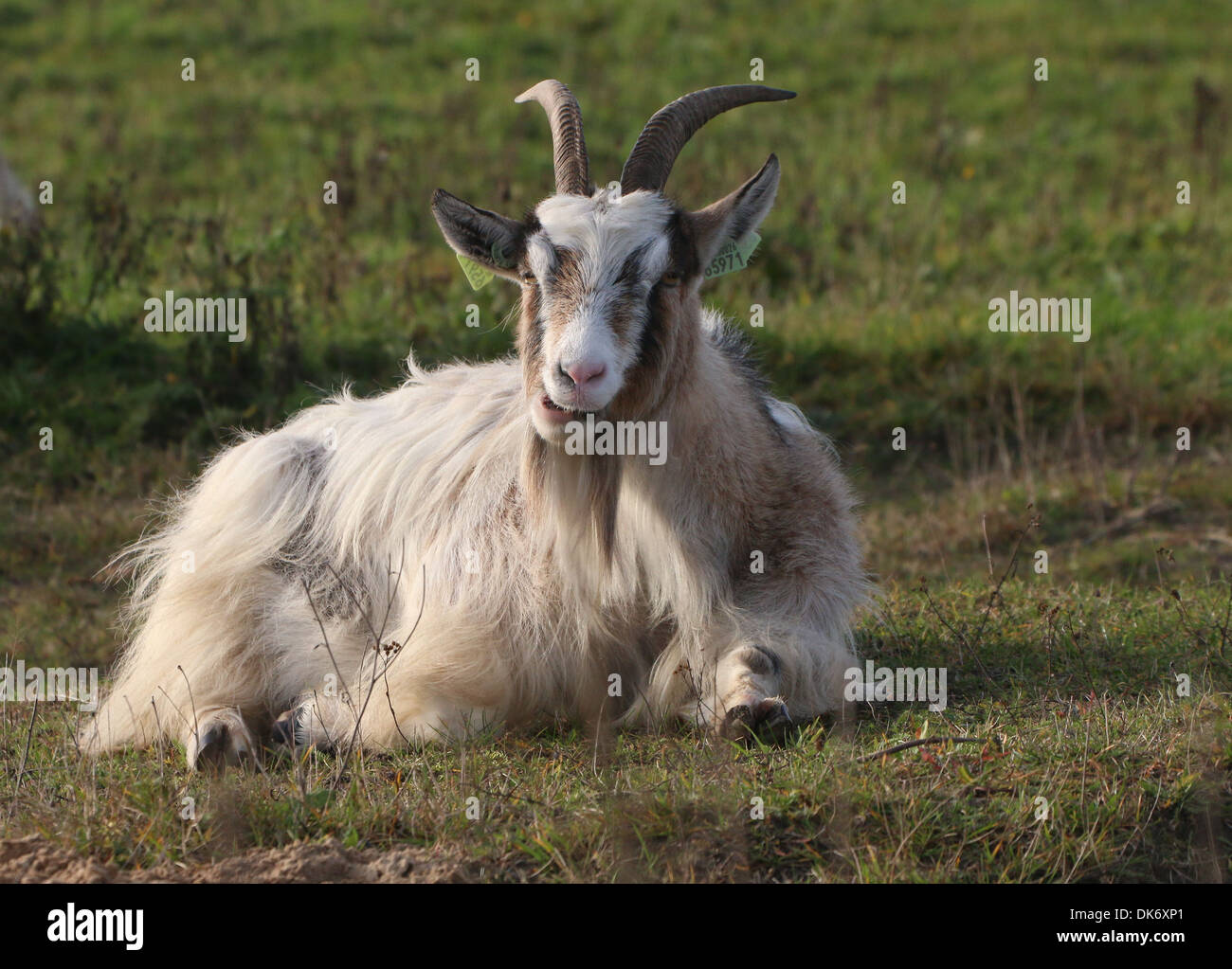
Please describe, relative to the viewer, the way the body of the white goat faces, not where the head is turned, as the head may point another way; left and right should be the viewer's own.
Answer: facing the viewer and to the right of the viewer
